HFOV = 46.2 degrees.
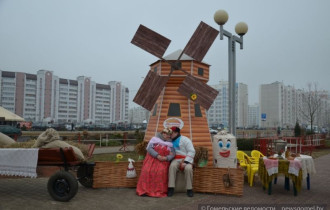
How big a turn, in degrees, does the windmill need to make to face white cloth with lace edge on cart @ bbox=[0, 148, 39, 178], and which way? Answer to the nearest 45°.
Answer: approximately 45° to its right

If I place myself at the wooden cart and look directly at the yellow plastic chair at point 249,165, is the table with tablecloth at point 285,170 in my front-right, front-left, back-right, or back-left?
front-right

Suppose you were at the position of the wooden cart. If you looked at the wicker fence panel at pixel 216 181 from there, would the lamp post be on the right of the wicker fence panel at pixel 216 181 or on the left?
left

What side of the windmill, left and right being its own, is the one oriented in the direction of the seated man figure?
front

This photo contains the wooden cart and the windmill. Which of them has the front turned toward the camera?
the windmill

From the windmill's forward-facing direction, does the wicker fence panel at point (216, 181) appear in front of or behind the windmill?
in front

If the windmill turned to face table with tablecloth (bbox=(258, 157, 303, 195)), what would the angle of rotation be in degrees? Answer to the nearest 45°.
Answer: approximately 45° to its left

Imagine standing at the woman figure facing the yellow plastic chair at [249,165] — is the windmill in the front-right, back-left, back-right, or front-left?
front-left

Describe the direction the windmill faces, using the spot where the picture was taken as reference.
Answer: facing the viewer

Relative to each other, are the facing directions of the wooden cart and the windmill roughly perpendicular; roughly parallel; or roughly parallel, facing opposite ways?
roughly perpendicular
